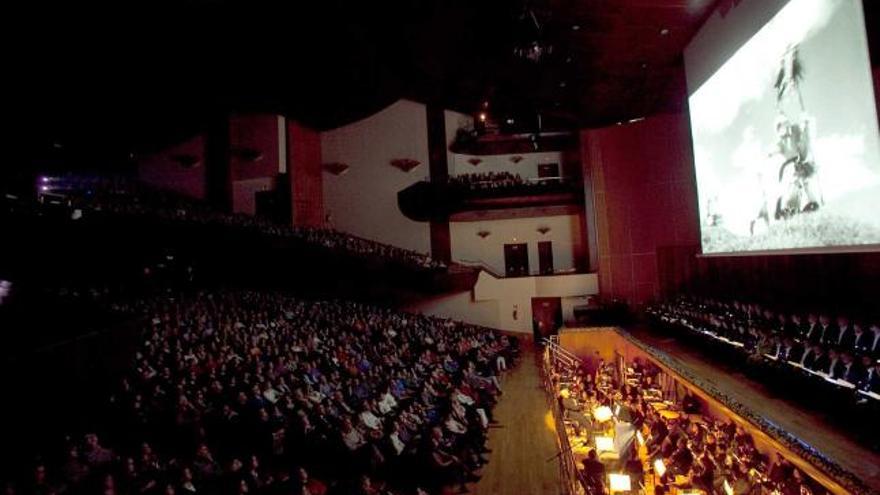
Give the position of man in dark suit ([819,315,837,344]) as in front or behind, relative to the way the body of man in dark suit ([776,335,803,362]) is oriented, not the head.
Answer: behind

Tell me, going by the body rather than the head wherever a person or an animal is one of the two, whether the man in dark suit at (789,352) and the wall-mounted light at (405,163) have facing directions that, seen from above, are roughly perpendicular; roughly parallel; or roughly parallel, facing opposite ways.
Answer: roughly perpendicular

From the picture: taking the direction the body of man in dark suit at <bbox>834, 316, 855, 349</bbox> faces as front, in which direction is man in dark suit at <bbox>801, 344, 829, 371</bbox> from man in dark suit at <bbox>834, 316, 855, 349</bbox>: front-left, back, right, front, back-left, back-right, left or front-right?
front-left

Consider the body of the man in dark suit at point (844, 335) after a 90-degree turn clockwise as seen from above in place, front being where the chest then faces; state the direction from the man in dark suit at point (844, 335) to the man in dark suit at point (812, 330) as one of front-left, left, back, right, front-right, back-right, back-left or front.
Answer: front

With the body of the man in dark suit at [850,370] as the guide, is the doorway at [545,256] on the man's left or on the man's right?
on the man's right

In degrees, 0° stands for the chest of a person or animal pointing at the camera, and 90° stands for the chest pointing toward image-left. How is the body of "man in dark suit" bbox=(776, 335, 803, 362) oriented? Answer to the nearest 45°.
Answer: approximately 45°

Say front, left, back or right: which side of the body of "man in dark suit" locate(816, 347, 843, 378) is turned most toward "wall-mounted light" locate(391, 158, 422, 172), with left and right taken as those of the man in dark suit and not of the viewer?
right

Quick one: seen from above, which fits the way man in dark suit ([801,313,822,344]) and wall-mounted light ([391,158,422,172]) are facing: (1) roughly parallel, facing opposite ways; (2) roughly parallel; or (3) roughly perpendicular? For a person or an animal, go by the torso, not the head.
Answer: roughly perpendicular

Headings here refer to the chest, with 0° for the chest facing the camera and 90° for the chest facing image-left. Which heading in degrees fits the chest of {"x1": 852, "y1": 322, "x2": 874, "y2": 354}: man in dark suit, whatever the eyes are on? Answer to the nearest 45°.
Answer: approximately 45°

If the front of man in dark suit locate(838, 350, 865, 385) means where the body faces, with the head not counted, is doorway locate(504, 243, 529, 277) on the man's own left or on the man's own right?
on the man's own right

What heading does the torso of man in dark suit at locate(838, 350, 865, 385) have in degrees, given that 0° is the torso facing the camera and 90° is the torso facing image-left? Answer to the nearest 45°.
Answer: approximately 45°

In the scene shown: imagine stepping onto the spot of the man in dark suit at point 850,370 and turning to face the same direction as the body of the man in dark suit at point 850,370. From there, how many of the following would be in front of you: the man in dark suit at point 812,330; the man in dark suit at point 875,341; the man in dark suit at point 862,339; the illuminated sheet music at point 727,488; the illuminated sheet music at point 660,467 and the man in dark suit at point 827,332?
2
